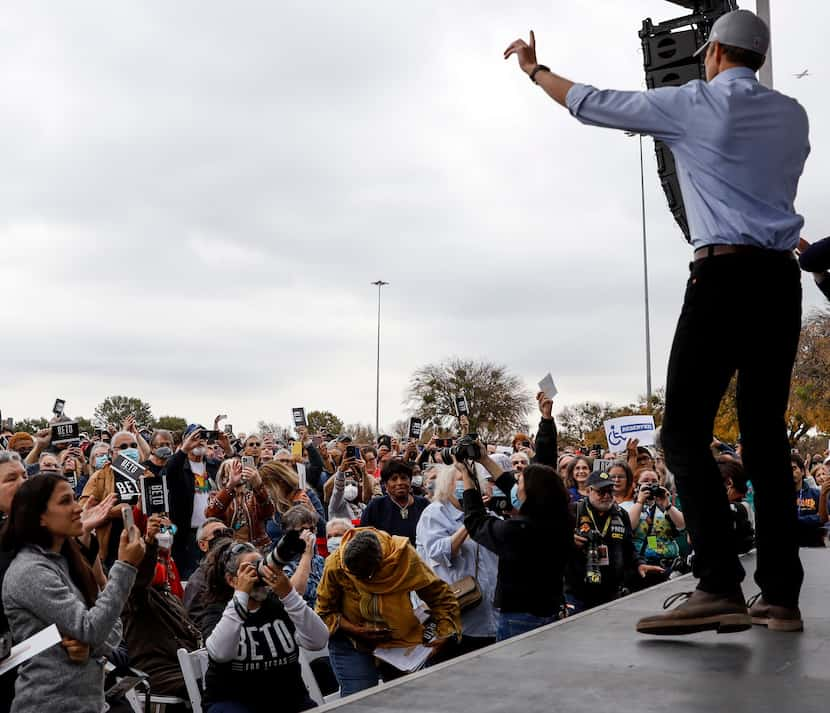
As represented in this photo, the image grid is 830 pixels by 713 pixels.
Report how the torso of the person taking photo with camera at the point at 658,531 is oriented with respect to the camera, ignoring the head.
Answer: toward the camera

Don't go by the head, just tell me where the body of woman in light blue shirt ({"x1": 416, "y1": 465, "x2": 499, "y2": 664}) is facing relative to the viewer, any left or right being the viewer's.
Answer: facing to the right of the viewer

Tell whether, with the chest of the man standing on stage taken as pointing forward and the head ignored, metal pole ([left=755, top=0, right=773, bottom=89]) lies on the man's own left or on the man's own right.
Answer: on the man's own right

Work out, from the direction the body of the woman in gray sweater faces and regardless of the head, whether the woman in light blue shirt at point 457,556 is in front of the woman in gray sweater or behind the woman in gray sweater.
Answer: in front

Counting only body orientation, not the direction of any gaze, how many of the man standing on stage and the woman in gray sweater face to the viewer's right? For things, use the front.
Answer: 1

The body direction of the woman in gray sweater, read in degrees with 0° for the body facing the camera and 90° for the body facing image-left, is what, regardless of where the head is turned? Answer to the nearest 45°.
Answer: approximately 270°

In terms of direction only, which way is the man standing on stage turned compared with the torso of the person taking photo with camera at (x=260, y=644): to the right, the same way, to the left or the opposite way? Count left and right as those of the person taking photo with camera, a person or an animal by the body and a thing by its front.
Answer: the opposite way

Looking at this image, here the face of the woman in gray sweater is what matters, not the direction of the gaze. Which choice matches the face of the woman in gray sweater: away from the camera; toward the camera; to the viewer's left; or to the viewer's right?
to the viewer's right

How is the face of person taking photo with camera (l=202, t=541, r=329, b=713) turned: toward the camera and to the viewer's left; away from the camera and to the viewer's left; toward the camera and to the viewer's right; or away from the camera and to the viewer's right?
toward the camera and to the viewer's right

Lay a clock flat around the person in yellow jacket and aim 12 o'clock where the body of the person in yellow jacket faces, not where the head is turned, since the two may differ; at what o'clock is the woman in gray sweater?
The woman in gray sweater is roughly at 1 o'clock from the person in yellow jacket.

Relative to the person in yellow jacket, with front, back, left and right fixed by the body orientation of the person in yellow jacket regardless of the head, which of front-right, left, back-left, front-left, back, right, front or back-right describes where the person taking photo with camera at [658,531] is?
back-left

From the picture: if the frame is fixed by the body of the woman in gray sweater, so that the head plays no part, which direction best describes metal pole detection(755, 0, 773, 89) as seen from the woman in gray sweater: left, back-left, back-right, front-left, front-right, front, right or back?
front
